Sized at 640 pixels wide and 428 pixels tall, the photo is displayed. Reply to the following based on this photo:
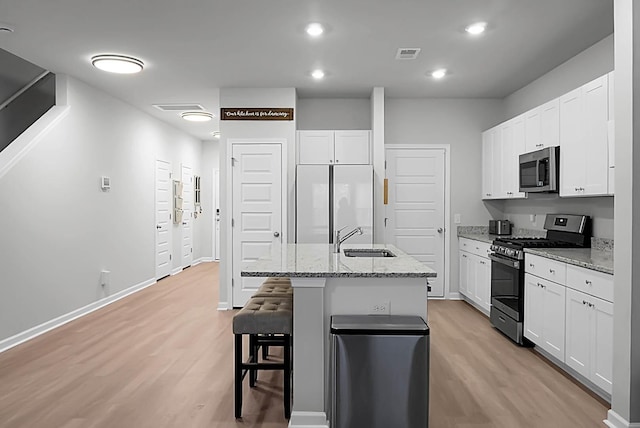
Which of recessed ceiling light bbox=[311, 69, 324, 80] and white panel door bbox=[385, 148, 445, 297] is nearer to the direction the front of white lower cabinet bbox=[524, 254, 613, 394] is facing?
the recessed ceiling light

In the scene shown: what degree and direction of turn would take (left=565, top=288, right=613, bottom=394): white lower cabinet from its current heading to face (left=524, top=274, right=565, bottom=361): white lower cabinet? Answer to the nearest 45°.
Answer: approximately 90° to its right

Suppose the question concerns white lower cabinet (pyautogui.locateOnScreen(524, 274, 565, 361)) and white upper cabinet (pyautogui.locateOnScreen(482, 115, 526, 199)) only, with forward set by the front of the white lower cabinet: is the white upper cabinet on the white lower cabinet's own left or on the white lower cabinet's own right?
on the white lower cabinet's own right

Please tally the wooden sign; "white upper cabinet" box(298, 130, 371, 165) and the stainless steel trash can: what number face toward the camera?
3

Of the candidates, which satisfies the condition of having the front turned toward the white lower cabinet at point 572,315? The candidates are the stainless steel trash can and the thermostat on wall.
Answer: the thermostat on wall

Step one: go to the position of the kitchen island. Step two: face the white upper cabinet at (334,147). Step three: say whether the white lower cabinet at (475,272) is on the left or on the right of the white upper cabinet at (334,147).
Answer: right

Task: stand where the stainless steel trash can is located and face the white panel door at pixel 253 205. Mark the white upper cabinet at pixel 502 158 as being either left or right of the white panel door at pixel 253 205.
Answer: right

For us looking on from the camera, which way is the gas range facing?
facing the viewer and to the left of the viewer

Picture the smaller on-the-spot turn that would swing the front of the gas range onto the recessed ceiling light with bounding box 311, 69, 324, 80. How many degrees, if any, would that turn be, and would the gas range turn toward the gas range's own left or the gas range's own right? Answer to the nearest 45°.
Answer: approximately 45° to the gas range's own right

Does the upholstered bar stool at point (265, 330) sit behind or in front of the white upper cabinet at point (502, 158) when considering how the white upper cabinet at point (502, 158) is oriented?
in front

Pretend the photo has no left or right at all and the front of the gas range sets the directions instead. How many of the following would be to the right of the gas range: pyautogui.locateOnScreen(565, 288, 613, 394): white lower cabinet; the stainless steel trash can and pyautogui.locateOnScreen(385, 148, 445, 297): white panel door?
1

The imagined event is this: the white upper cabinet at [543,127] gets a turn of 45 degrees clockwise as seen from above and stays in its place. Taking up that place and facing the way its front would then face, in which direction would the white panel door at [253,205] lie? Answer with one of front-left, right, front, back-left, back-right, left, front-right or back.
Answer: front

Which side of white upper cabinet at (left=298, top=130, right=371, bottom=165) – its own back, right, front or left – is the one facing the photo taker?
front

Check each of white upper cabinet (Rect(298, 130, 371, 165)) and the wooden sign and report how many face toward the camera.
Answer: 2
